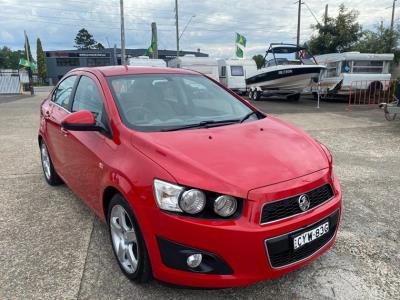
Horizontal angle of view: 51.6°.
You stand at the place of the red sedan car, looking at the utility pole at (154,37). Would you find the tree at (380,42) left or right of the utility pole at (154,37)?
right

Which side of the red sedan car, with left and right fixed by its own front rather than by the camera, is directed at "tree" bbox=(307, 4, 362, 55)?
left

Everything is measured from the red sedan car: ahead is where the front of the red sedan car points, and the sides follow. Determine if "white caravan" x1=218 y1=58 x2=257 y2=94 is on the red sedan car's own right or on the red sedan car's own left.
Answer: on the red sedan car's own left

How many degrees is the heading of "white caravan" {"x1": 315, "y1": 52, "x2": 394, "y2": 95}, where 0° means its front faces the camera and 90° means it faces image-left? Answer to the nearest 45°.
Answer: approximately 45°

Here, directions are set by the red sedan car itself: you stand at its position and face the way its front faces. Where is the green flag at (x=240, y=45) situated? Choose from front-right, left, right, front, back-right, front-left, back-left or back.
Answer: back-left

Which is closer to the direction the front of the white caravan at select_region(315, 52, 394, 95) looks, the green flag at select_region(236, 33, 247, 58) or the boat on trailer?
the boat on trailer

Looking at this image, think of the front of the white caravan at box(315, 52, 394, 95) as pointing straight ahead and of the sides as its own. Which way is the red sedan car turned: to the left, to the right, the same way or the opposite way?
to the left
